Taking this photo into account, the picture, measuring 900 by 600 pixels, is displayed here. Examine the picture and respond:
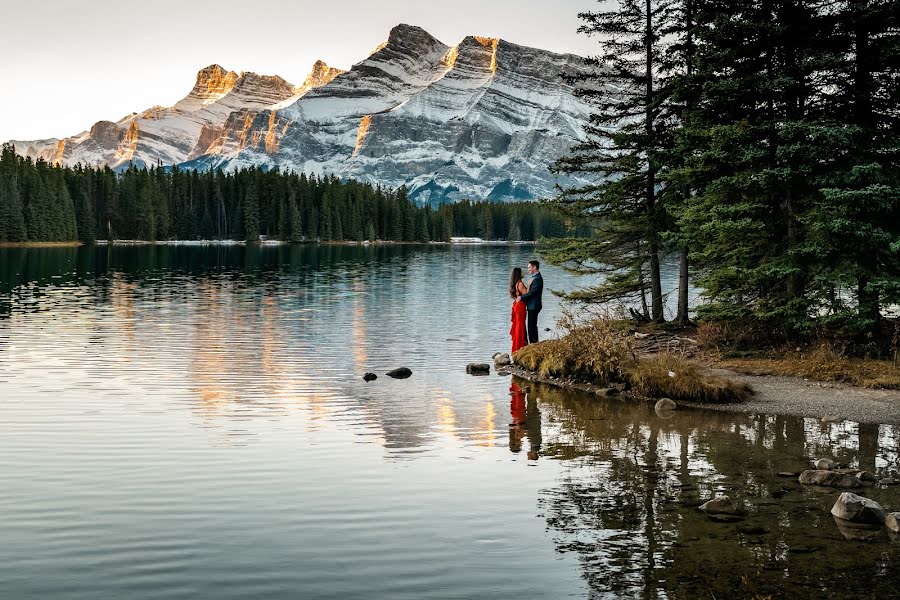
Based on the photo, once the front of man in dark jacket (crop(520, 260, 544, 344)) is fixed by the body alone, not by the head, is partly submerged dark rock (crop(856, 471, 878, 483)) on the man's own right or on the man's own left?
on the man's own left

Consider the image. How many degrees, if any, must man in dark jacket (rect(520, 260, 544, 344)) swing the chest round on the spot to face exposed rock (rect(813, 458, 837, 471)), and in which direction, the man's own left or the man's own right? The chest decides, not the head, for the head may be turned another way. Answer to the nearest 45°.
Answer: approximately 90° to the man's own left

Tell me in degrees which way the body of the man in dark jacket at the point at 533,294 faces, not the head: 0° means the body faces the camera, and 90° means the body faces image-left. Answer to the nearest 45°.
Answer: approximately 90°

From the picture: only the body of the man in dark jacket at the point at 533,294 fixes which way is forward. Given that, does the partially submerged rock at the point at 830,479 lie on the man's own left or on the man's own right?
on the man's own left

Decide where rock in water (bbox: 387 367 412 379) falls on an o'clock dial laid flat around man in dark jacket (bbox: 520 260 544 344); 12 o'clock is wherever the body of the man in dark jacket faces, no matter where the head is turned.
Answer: The rock in water is roughly at 11 o'clock from the man in dark jacket.

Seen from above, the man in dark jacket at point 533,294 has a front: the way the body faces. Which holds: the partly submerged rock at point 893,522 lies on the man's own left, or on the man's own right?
on the man's own left

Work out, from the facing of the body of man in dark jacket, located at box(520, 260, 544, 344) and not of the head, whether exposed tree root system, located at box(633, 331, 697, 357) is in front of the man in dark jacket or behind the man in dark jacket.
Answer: behind

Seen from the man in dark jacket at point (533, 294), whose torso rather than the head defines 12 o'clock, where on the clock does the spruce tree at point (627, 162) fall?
The spruce tree is roughly at 4 o'clock from the man in dark jacket.

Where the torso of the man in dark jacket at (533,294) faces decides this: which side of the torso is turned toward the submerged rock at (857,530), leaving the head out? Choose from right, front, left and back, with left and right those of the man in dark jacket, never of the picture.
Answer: left

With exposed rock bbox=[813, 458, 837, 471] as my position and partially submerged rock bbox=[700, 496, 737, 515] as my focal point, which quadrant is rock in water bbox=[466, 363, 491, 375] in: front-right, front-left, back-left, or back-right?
back-right

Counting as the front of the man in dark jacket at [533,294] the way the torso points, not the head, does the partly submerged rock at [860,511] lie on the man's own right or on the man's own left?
on the man's own left
